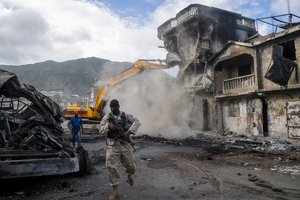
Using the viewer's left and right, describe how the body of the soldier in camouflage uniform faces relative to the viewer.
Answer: facing the viewer

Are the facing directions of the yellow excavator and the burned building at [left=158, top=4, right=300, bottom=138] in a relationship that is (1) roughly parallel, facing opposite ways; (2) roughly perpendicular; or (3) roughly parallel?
roughly parallel, facing opposite ways

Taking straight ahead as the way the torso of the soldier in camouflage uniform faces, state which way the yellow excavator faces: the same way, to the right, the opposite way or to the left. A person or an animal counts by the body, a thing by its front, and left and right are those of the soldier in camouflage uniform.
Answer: to the left

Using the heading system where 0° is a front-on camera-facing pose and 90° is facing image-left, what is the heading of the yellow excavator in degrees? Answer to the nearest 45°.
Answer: approximately 270°

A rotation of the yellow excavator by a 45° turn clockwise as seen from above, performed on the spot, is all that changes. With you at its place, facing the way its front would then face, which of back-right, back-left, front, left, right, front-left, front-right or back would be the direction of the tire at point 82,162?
front-right

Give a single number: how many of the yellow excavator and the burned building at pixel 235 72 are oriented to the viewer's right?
1

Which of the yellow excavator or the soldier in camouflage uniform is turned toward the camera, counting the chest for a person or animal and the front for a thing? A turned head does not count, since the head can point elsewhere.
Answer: the soldier in camouflage uniform

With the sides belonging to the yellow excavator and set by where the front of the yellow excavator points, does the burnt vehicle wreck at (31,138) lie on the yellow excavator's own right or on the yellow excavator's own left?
on the yellow excavator's own right

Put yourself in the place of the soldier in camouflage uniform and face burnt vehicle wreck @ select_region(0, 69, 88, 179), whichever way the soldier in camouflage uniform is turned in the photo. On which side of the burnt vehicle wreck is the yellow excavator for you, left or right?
right

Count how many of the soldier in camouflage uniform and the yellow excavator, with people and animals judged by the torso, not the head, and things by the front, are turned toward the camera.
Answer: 1

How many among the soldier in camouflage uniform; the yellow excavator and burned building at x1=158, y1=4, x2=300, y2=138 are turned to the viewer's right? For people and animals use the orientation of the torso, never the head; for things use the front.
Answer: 1

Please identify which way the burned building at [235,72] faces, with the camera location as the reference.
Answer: facing the viewer and to the left of the viewer
